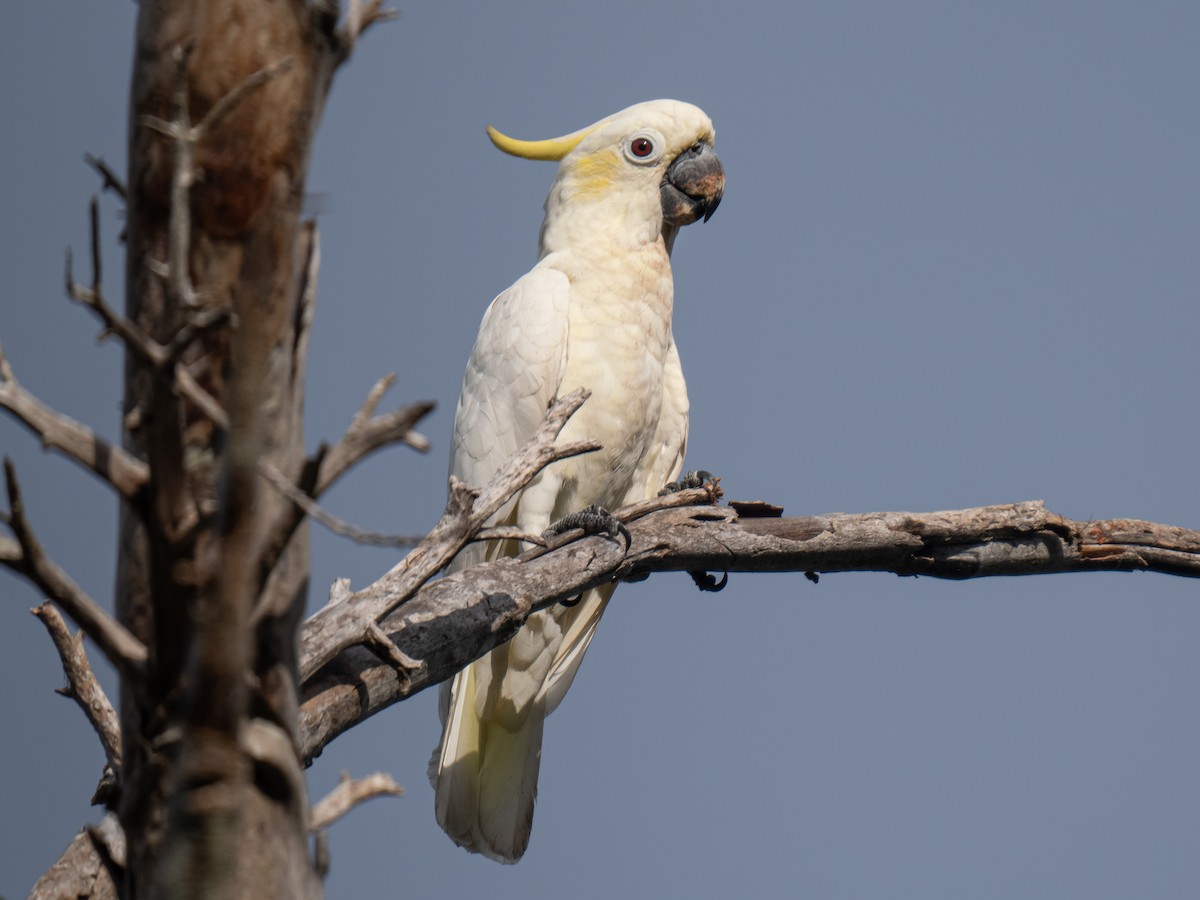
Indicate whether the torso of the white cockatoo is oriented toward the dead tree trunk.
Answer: no
